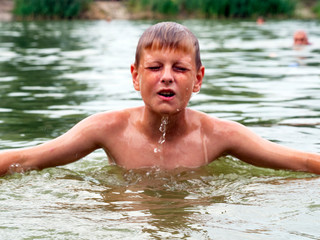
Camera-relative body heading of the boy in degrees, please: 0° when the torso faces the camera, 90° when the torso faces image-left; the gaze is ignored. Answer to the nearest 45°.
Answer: approximately 0°
